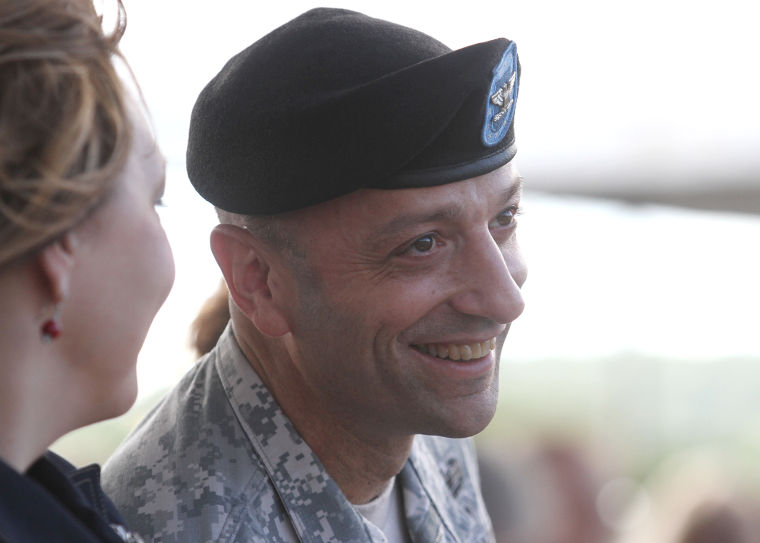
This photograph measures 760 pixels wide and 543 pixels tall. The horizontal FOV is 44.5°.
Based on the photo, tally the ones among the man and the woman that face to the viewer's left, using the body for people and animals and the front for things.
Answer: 0

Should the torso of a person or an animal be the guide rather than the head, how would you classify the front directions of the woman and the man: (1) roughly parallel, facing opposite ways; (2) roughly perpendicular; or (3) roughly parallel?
roughly perpendicular

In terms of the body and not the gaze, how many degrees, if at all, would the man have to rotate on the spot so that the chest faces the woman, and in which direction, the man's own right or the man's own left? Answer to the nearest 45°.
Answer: approximately 90° to the man's own right

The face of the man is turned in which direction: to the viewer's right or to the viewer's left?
to the viewer's right

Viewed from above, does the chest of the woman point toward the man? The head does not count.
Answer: yes

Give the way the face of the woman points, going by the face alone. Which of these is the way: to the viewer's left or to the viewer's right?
to the viewer's right

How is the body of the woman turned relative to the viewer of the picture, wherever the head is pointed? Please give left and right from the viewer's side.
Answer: facing away from the viewer and to the right of the viewer
